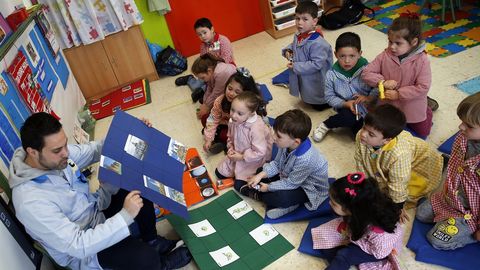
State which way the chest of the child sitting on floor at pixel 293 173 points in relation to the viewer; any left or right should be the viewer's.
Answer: facing to the left of the viewer

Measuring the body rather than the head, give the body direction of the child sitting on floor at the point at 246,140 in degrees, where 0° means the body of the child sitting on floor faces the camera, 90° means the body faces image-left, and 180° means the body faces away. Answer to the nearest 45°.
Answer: approximately 45°

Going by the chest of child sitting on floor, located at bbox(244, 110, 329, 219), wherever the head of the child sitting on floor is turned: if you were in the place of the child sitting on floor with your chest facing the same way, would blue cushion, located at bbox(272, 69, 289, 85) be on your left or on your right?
on your right

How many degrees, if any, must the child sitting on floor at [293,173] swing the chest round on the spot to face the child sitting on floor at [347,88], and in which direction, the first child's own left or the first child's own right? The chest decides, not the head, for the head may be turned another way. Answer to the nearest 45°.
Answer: approximately 135° to the first child's own right

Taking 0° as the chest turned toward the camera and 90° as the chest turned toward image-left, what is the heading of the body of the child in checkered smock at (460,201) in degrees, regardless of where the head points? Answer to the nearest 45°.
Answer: approximately 45°

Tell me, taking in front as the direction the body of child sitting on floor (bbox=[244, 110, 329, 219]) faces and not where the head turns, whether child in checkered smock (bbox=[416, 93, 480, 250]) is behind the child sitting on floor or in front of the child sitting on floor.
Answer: behind

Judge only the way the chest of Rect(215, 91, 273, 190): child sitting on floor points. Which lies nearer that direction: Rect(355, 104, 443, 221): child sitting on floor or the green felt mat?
the green felt mat

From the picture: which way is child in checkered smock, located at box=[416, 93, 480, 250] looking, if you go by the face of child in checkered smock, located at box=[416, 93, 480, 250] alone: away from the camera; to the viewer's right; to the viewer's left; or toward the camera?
to the viewer's left

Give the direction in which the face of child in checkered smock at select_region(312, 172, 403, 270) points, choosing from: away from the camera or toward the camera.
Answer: away from the camera

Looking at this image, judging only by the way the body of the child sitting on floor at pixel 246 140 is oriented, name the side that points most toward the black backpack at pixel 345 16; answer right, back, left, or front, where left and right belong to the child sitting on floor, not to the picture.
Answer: back
